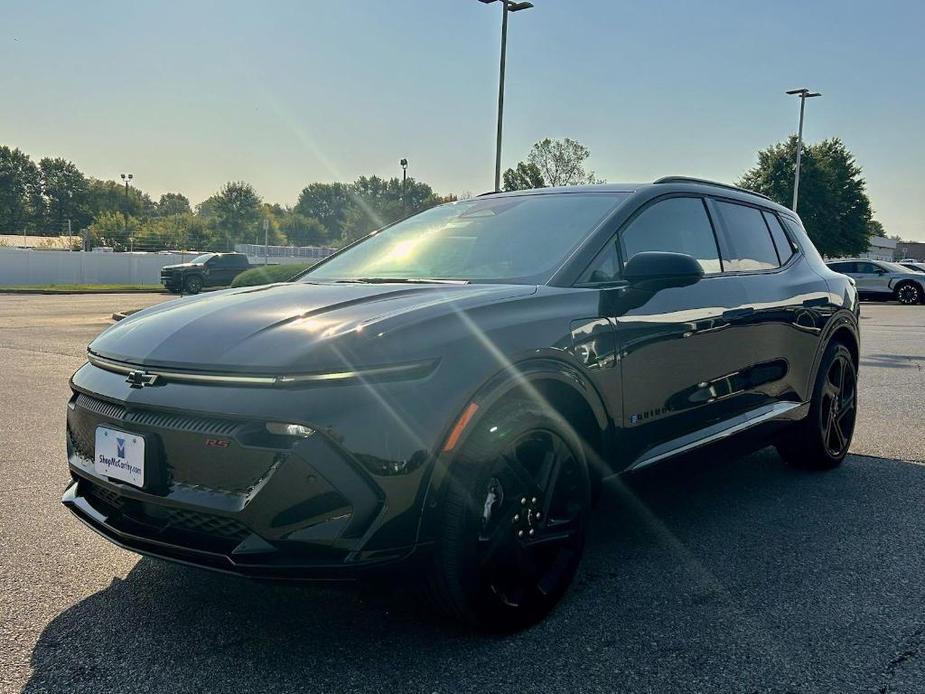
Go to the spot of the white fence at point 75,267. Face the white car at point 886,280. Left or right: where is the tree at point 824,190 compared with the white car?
left

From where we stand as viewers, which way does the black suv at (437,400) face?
facing the viewer and to the left of the viewer

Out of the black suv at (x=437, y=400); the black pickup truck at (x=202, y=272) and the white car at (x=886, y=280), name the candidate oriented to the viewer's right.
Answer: the white car

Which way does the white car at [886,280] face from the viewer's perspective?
to the viewer's right

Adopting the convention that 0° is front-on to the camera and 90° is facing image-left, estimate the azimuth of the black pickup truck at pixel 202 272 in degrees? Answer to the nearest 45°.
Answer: approximately 45°

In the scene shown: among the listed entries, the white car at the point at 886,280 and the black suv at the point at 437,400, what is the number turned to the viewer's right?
1

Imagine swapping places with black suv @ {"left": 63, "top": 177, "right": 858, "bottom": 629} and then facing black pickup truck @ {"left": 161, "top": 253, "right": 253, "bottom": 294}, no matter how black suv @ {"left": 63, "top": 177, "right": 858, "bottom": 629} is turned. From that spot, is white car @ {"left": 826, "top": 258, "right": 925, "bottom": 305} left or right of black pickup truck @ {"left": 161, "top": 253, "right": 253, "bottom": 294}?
right

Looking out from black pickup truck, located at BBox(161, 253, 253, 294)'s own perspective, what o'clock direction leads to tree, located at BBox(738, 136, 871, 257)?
The tree is roughly at 7 o'clock from the black pickup truck.

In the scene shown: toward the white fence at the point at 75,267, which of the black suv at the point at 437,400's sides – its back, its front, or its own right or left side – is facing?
right

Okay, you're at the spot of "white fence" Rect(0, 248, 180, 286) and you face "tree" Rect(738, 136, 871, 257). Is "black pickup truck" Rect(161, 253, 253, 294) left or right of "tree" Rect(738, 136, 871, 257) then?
right

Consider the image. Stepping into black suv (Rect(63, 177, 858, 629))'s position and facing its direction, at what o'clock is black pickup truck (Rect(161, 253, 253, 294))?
black pickup truck (Rect(161, 253, 253, 294)) is roughly at 4 o'clock from black suv (Rect(63, 177, 858, 629)).
